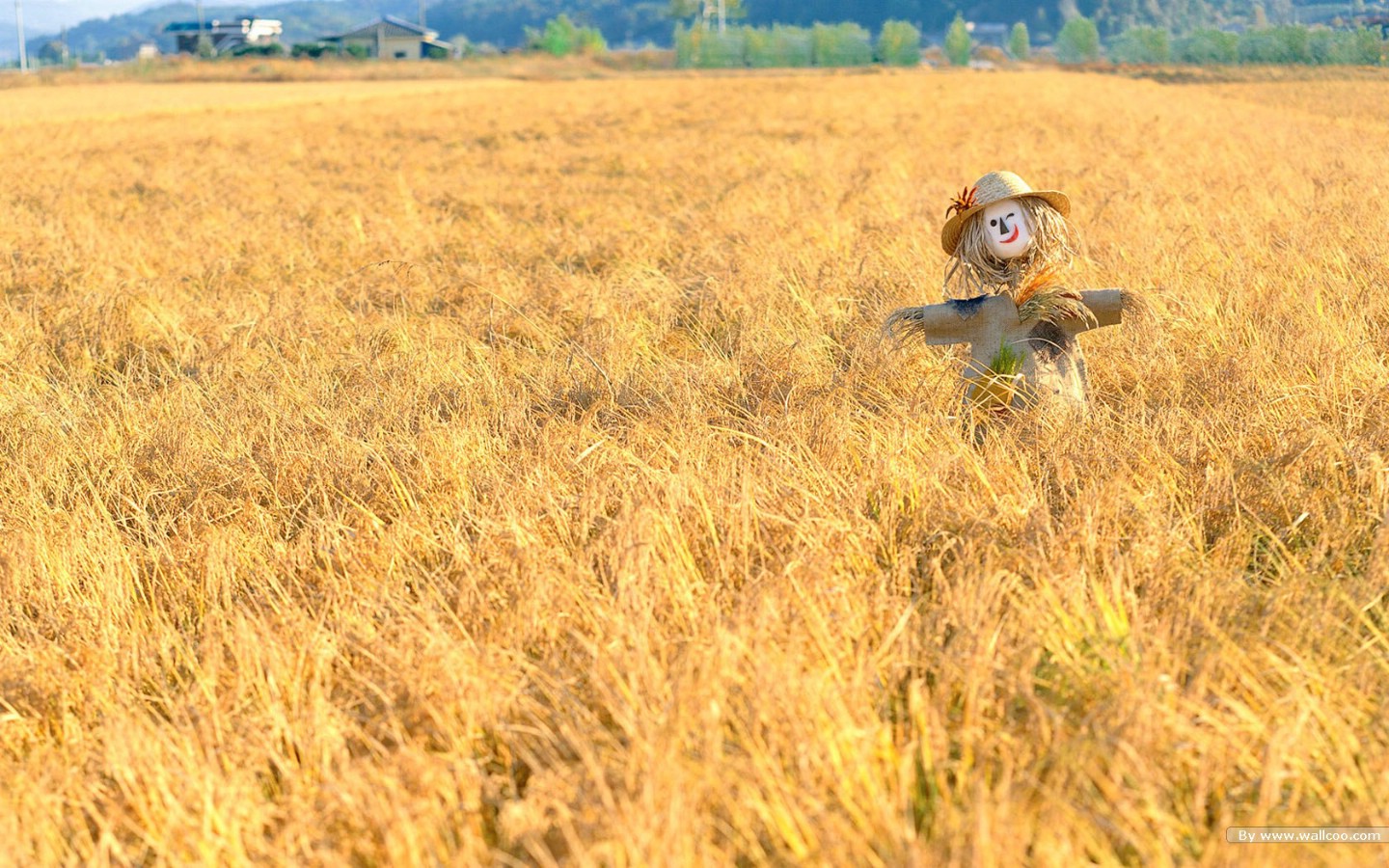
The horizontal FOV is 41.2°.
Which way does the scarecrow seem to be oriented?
toward the camera

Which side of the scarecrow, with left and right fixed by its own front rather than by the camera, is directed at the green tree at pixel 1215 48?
back
